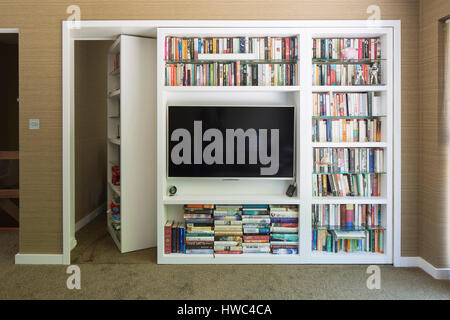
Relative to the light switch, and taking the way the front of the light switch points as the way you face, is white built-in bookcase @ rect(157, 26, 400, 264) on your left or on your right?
on your left

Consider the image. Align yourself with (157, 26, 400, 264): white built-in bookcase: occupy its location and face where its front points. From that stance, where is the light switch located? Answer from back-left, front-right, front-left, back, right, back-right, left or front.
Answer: right

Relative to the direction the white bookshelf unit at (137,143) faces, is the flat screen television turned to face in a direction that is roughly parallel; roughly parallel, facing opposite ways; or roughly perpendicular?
roughly perpendicular

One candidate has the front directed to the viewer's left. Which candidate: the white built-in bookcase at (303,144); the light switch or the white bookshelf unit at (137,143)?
the white bookshelf unit

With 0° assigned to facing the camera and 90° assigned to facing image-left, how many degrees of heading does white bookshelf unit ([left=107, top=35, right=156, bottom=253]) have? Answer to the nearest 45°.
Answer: approximately 90°
